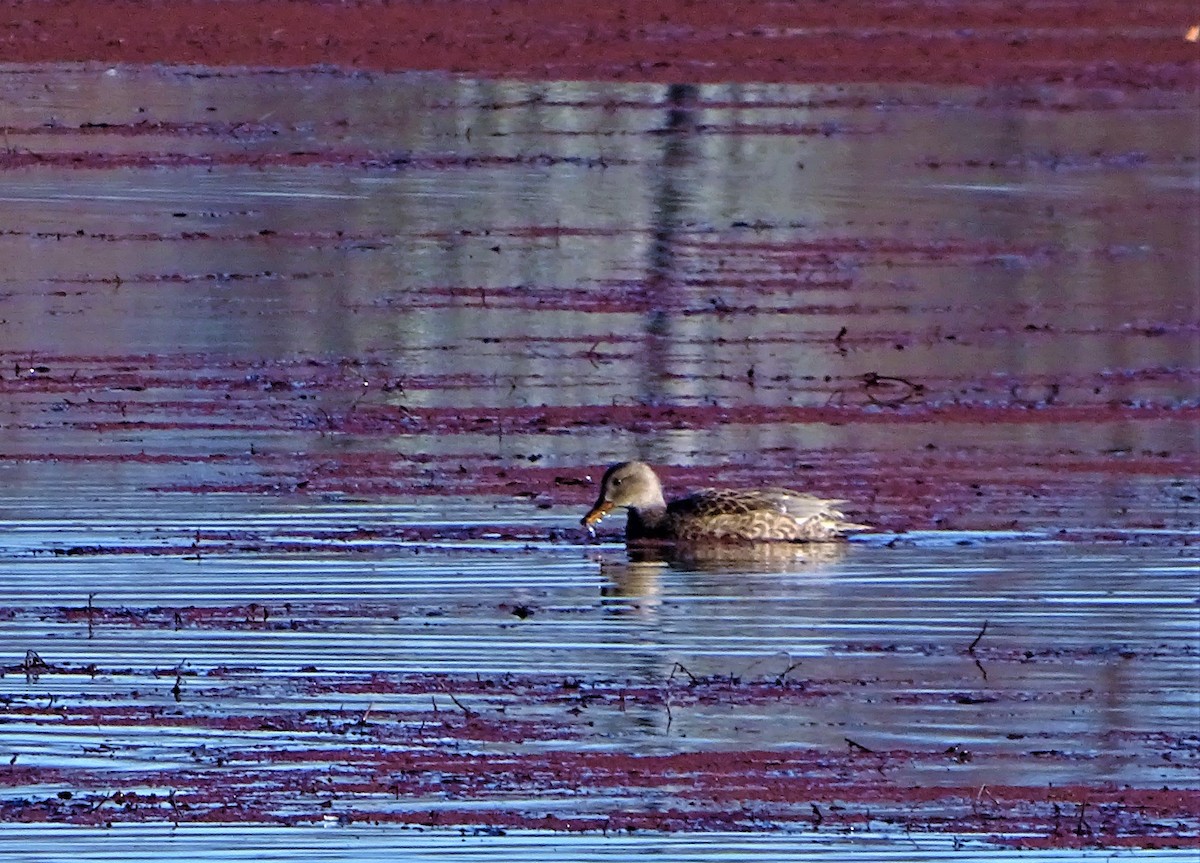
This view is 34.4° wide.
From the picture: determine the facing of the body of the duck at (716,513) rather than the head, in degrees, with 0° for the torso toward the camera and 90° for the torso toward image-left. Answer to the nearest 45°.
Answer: approximately 90°

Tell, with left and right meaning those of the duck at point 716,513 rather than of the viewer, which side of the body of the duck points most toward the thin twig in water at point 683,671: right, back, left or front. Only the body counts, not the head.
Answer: left

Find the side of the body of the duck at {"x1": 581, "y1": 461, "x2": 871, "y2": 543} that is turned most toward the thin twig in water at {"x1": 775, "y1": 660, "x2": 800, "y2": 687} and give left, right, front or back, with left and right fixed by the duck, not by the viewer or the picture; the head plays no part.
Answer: left
